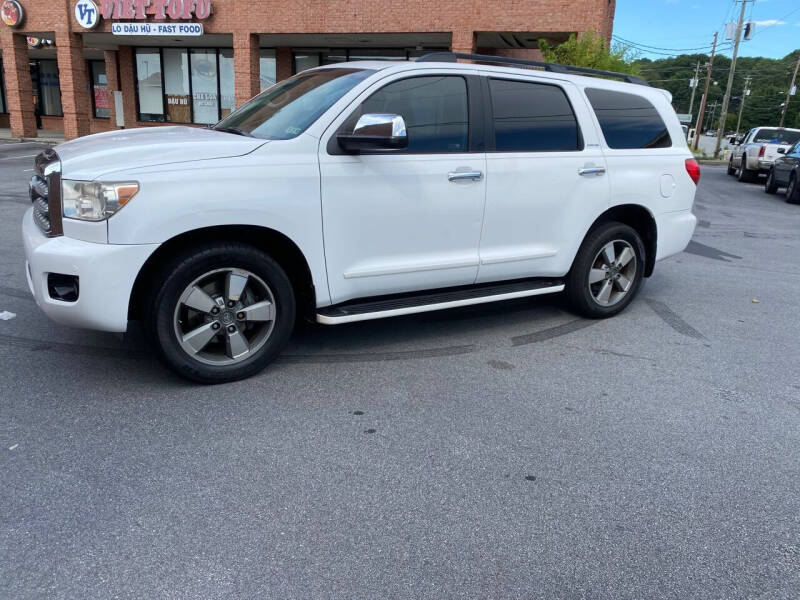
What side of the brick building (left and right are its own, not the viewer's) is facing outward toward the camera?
front

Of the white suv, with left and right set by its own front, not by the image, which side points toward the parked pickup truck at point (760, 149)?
back

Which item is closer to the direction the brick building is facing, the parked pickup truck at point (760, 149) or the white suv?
the white suv

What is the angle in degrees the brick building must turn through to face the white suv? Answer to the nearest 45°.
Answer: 0° — it already faces it

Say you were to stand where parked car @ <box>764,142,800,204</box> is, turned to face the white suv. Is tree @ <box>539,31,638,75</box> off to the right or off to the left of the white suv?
right

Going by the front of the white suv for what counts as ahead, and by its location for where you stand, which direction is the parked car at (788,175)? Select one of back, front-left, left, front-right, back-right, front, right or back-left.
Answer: back

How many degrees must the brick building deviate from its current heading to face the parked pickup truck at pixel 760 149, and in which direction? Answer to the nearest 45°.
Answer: approximately 90° to its left

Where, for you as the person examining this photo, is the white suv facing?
facing the viewer and to the left of the viewer
